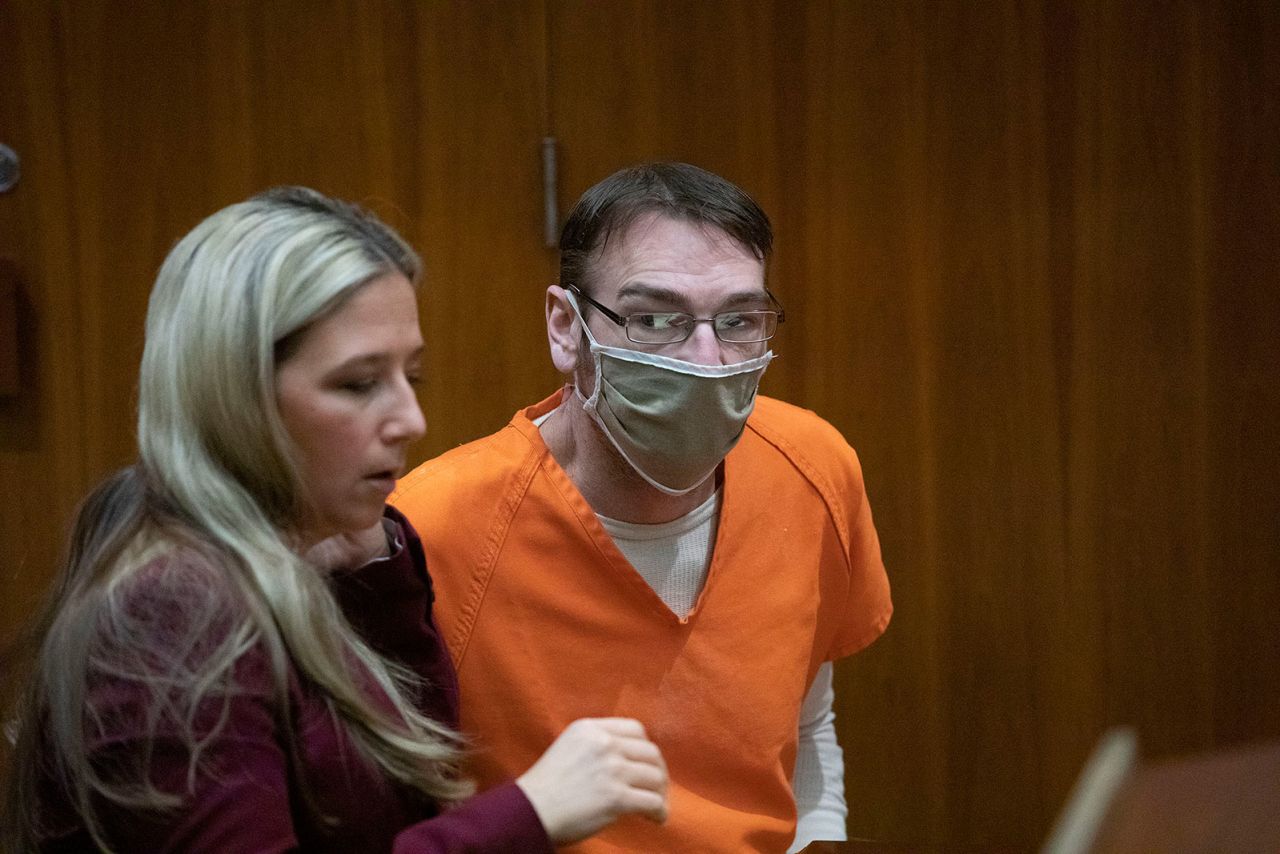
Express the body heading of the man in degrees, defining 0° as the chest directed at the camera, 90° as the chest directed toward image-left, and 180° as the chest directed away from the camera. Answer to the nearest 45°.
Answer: approximately 315°

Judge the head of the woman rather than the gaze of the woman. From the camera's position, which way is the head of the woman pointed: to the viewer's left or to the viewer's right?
to the viewer's right

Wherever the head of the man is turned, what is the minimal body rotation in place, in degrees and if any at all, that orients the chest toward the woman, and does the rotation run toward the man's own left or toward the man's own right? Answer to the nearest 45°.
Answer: approximately 90° to the man's own right
